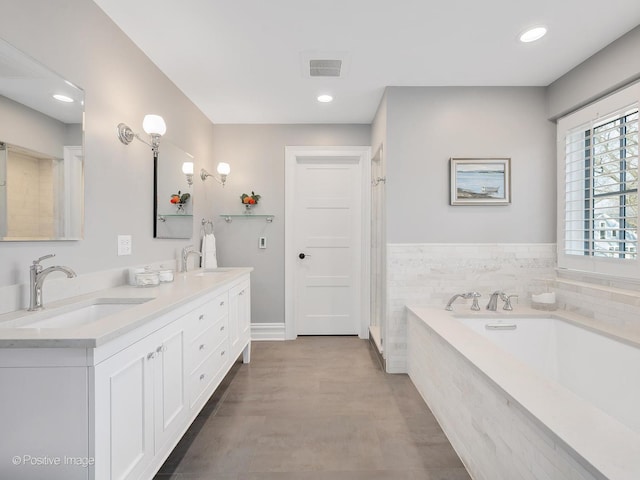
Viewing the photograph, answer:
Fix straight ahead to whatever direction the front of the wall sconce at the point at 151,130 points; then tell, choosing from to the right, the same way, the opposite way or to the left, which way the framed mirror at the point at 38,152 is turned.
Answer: the same way

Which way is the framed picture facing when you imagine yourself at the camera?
facing the viewer

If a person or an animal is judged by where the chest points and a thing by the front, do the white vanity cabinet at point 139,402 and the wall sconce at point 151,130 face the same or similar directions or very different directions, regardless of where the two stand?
same or similar directions

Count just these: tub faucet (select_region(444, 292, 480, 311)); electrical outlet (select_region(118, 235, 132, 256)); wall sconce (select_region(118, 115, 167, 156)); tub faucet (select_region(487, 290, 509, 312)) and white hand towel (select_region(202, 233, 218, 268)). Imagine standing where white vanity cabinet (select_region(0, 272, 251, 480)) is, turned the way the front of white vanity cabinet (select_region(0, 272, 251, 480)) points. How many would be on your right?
0

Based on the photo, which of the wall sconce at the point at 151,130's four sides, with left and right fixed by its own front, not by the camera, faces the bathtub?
front

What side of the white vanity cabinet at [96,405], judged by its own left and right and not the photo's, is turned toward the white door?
left

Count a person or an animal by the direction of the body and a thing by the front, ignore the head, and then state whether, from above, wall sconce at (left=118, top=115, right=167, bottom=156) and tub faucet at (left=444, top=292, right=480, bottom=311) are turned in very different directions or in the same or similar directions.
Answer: very different directions

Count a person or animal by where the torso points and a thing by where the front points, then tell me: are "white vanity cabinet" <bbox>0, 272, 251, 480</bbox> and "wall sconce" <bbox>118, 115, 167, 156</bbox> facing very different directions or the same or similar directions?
same or similar directions

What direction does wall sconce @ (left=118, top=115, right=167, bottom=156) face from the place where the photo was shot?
facing the viewer and to the right of the viewer

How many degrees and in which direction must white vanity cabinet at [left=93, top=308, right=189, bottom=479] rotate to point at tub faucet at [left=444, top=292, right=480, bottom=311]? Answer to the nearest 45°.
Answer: approximately 45° to its left

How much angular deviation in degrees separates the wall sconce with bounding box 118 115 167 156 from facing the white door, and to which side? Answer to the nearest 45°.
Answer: approximately 90° to its left
